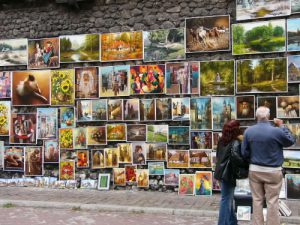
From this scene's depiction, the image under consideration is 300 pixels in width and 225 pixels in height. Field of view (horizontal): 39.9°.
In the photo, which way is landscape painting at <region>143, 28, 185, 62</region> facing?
toward the camera

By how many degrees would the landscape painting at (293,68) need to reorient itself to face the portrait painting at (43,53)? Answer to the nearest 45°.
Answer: approximately 90° to its right

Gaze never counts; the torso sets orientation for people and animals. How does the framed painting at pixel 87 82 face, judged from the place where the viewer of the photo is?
facing the viewer

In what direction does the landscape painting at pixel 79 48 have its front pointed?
toward the camera

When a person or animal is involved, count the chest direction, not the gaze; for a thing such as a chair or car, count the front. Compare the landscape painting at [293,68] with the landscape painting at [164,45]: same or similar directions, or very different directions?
same or similar directions

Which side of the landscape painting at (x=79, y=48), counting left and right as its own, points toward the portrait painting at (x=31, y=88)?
right

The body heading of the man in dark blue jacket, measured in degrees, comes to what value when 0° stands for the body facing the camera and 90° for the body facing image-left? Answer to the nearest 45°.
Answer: approximately 180°

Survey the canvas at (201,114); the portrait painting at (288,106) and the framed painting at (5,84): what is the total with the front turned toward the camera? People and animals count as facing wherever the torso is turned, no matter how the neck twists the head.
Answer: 3

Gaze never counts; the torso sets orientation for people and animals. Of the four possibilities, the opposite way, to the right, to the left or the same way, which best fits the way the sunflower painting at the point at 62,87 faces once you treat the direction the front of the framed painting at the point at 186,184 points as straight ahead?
the same way

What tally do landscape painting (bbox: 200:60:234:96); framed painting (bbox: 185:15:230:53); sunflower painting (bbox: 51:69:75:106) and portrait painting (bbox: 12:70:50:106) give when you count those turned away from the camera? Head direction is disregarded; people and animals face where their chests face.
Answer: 0

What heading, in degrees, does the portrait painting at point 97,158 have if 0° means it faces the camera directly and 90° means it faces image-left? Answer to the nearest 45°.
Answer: approximately 0°

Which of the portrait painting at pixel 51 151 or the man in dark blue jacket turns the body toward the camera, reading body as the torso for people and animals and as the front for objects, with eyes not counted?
the portrait painting

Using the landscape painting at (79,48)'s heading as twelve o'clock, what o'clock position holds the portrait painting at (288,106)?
The portrait painting is roughly at 10 o'clock from the landscape painting.

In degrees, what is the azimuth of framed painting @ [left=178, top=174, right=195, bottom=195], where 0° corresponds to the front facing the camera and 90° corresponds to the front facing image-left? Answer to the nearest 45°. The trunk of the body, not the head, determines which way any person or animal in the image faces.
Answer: approximately 0°

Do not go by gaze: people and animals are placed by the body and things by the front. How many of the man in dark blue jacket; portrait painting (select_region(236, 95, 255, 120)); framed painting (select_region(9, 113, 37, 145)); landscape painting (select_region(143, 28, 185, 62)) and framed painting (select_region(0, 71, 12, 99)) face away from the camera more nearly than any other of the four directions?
1

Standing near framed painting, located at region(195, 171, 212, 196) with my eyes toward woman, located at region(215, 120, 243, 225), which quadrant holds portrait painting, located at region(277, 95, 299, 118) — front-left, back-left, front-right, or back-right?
front-left

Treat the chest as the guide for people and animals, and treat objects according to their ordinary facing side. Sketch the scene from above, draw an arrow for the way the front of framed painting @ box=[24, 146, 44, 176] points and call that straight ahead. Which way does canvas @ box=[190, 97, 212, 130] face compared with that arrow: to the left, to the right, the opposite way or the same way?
the same way

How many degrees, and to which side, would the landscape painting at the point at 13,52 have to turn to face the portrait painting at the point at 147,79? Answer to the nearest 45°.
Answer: approximately 45° to its left

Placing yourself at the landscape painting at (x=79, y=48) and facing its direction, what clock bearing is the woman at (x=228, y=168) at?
The woman is roughly at 11 o'clock from the landscape painting.
